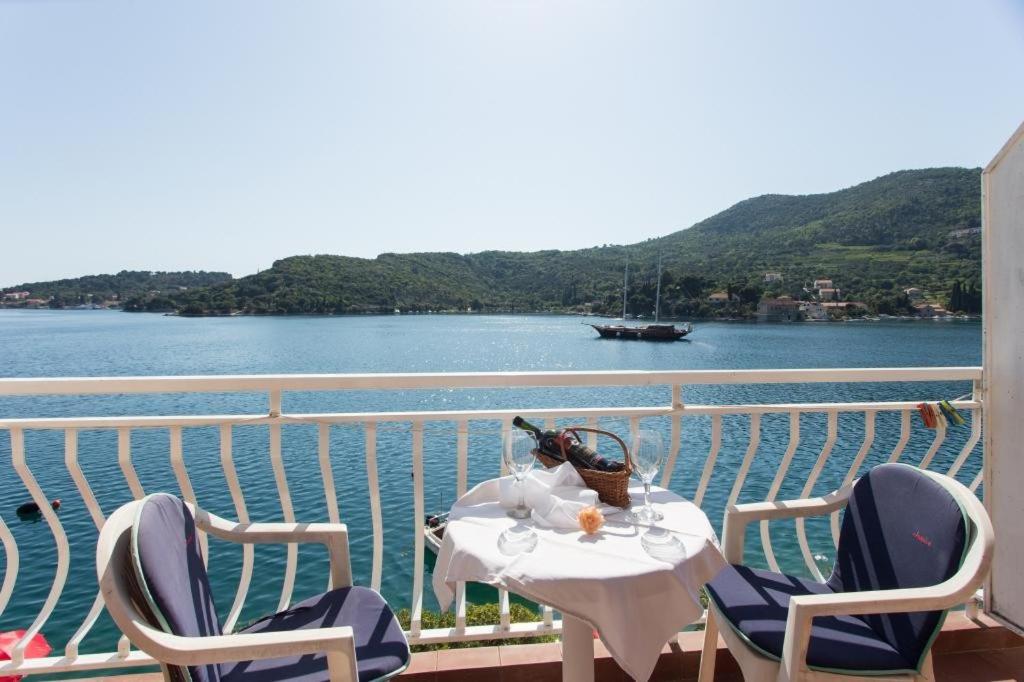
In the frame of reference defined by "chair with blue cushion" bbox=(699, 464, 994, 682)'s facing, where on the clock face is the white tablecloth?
The white tablecloth is roughly at 12 o'clock from the chair with blue cushion.

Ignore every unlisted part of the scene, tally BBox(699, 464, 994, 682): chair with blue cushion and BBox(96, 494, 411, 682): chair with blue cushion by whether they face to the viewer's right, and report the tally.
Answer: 1

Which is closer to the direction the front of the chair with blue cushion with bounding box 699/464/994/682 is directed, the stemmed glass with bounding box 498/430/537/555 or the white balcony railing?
the stemmed glass

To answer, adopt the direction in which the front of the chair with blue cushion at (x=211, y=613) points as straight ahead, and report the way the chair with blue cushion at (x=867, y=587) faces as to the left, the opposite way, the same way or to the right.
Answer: the opposite way

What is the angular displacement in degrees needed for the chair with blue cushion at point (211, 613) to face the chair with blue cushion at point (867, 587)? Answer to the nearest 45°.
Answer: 0° — it already faces it

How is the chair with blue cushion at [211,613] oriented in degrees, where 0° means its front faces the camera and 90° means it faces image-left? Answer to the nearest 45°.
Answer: approximately 270°

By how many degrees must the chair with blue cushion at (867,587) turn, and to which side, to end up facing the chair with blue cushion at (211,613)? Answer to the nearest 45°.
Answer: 0° — it already faces it
